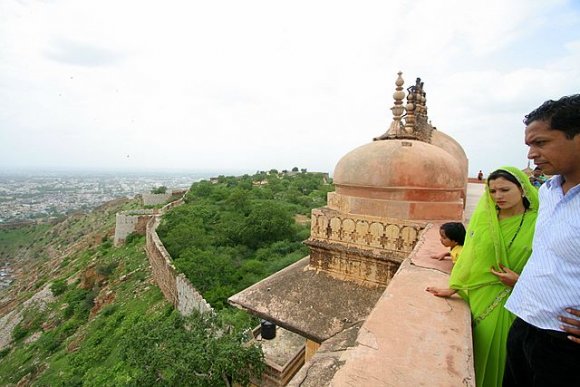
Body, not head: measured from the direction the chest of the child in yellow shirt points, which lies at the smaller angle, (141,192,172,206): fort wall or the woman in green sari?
the fort wall

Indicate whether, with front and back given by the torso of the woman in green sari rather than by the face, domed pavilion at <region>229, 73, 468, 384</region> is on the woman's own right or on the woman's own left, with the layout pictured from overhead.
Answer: on the woman's own right

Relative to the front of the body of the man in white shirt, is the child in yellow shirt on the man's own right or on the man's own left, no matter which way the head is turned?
on the man's own right

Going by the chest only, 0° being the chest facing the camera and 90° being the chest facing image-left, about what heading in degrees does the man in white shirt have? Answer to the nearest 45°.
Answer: approximately 45°

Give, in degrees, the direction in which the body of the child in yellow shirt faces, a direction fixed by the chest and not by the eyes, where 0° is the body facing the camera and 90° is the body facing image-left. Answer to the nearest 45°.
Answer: approximately 90°

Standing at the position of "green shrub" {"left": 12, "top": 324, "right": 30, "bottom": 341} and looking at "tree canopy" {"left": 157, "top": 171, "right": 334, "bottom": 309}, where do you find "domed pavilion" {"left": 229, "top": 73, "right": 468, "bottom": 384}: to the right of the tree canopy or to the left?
right

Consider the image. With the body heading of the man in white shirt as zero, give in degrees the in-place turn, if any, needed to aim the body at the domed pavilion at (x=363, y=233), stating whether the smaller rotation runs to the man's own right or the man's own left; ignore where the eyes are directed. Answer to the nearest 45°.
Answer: approximately 90° to the man's own right

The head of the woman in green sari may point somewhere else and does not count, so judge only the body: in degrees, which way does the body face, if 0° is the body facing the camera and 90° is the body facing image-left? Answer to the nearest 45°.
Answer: approximately 45°
